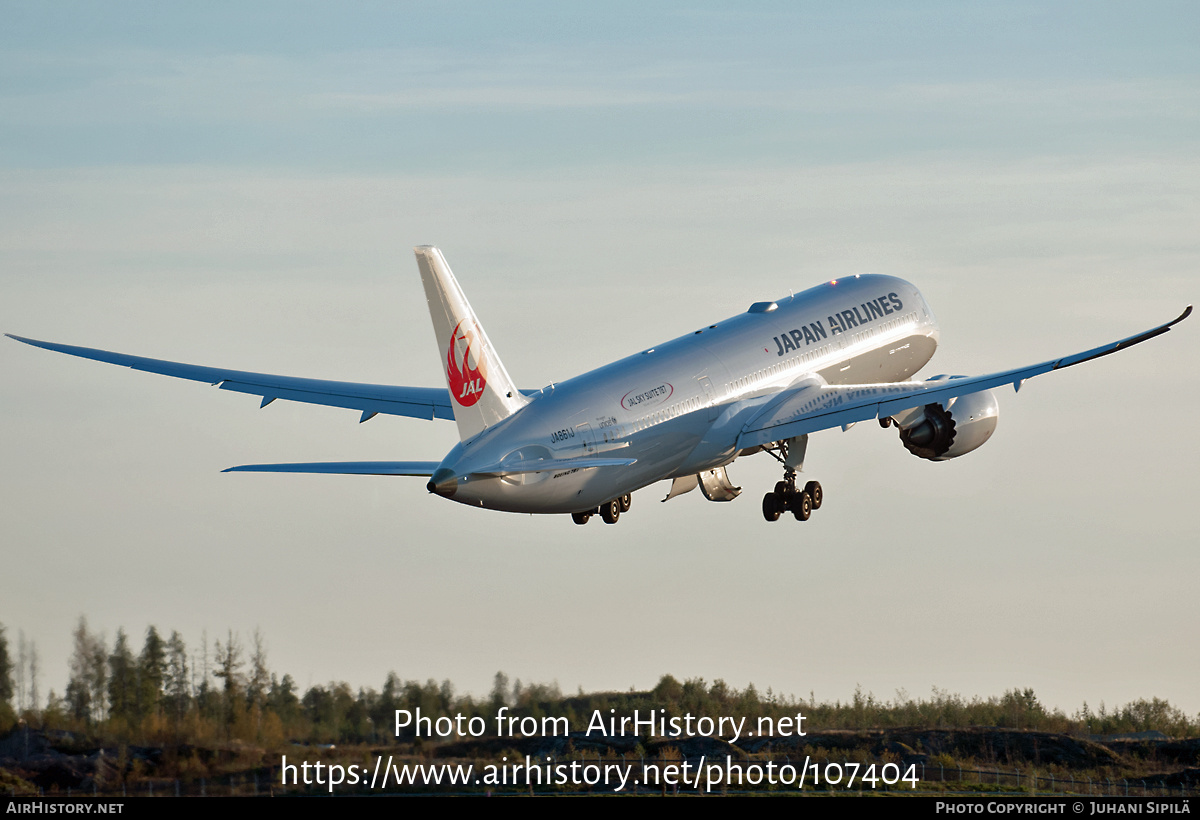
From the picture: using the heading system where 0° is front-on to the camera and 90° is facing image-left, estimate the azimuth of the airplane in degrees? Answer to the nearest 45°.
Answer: approximately 225°
